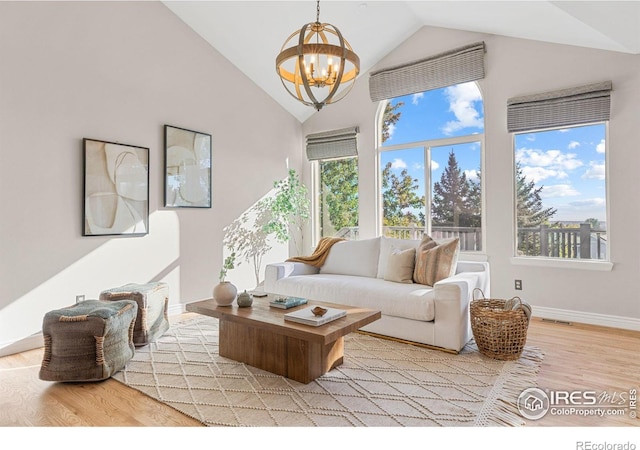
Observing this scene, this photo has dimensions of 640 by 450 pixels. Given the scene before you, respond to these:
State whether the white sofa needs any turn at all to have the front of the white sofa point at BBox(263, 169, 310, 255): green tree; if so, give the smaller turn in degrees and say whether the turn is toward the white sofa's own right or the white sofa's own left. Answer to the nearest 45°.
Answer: approximately 90° to the white sofa's own right

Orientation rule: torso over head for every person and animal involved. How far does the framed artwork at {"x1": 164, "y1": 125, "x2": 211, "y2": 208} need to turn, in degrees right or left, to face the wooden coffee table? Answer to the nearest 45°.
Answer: approximately 45° to its right

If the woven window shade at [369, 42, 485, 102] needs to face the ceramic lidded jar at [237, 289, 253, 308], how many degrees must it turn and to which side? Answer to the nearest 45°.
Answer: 0° — it already faces it

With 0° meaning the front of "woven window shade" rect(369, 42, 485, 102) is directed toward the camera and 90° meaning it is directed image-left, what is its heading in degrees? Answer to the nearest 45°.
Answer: approximately 45°

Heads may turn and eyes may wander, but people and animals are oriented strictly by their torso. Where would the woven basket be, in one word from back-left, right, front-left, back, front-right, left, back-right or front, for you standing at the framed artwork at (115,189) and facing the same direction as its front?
front

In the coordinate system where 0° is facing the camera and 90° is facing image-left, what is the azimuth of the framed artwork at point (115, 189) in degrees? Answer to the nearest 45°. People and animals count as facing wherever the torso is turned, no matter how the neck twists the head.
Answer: approximately 315°

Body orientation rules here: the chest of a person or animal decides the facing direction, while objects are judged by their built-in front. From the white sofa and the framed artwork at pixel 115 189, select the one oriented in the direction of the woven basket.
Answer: the framed artwork

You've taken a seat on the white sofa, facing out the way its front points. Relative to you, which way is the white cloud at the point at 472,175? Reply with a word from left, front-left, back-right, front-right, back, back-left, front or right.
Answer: back

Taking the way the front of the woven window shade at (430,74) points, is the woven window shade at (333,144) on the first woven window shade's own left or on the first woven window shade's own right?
on the first woven window shade's own right

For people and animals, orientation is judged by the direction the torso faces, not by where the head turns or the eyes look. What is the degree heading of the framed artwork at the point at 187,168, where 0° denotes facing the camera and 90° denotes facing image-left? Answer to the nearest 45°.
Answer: approximately 315°

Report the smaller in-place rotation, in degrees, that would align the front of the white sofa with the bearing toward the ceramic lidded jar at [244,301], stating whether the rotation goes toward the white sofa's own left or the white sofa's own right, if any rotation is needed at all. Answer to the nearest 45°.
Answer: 0° — it already faces it

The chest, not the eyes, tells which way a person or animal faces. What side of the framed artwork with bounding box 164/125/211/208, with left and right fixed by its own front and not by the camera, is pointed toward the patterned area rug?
front

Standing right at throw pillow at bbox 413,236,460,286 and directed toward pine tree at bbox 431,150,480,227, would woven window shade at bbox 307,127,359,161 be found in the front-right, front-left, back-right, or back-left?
front-left

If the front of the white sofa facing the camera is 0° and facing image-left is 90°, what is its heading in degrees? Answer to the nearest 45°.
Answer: approximately 45°

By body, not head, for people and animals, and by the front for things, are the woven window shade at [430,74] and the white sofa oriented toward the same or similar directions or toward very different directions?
same or similar directions
